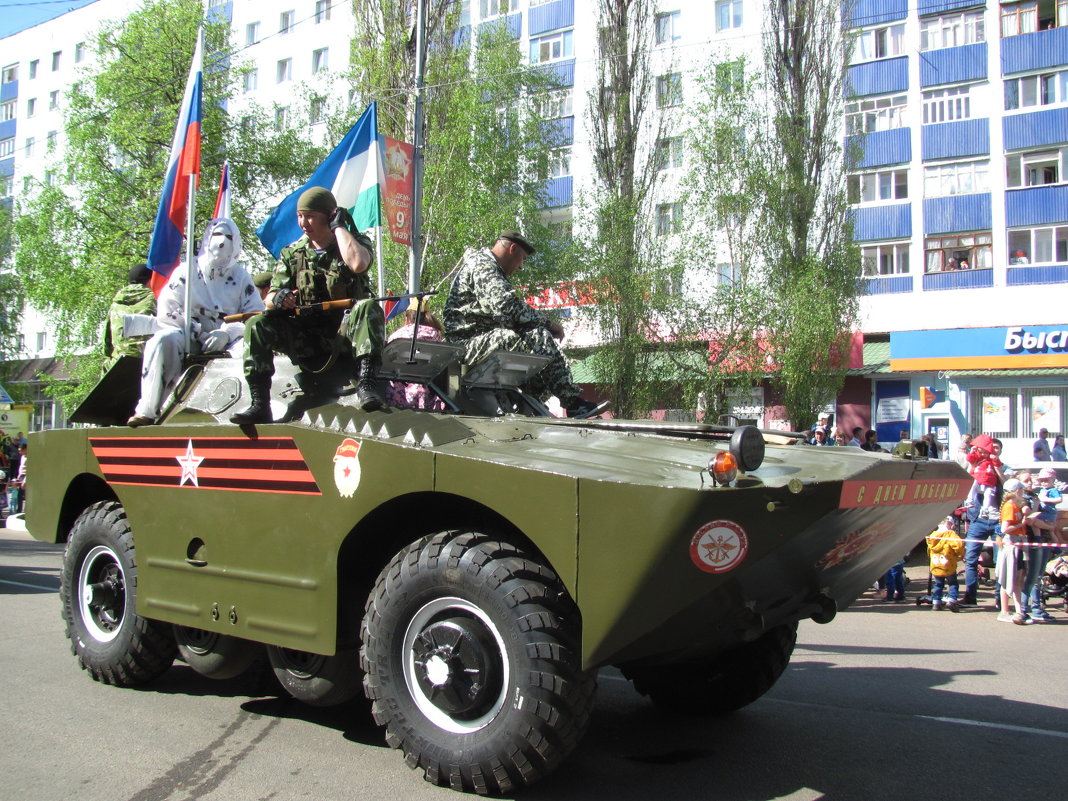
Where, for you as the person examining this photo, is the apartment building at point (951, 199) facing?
facing the viewer

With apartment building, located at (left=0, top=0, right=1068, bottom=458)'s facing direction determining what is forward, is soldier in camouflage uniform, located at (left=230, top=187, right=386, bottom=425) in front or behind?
in front

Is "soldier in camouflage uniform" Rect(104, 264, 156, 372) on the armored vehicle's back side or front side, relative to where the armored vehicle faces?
on the back side

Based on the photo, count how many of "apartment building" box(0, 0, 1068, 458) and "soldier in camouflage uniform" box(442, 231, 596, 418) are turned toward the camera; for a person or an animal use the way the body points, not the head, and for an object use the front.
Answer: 1

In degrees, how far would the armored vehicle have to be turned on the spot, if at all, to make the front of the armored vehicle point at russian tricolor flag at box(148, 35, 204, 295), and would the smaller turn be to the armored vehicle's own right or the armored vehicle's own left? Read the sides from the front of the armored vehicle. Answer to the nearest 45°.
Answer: approximately 180°

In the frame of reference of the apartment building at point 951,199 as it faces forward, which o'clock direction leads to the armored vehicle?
The armored vehicle is roughly at 1 o'clock from the apartment building.

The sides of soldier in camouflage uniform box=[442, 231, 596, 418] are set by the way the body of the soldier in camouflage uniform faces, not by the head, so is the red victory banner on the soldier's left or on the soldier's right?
on the soldier's left

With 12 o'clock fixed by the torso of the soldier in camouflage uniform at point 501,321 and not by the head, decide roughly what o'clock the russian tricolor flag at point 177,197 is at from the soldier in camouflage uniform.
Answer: The russian tricolor flag is roughly at 7 o'clock from the soldier in camouflage uniform.

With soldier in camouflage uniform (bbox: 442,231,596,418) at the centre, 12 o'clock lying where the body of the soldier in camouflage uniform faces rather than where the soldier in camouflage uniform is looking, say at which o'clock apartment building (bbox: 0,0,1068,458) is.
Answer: The apartment building is roughly at 10 o'clock from the soldier in camouflage uniform.

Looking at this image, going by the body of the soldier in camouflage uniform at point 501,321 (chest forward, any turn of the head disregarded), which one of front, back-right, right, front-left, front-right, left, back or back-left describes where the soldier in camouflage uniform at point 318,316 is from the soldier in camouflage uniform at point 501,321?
back-right

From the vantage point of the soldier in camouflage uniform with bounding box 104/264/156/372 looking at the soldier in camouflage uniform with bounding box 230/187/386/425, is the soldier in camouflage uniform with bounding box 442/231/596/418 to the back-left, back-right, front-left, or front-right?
front-left

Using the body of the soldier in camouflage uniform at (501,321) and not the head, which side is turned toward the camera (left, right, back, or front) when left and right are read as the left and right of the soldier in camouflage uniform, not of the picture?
right

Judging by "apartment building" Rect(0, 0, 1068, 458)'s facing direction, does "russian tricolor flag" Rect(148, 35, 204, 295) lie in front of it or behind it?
in front

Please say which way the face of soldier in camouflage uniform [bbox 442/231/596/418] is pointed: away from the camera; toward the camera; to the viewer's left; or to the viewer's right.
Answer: to the viewer's right
